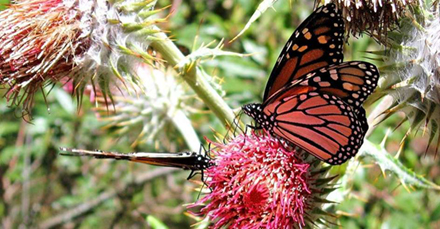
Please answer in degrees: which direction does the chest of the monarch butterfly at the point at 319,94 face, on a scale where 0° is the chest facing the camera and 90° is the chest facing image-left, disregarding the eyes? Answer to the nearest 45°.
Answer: approximately 90°

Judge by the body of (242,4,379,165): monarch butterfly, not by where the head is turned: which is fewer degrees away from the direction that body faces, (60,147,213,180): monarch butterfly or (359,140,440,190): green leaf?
the monarch butterfly

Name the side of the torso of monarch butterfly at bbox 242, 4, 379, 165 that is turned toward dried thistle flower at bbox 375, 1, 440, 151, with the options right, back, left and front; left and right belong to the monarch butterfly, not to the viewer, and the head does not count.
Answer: back

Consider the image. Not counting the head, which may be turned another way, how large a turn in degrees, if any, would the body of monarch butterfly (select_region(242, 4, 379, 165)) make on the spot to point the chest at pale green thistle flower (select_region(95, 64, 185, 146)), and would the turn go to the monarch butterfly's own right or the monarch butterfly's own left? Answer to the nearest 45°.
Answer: approximately 45° to the monarch butterfly's own right

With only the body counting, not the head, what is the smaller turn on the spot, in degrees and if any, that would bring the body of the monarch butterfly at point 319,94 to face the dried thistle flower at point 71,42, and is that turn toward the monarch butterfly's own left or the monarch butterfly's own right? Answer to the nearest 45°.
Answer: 0° — it already faces it
